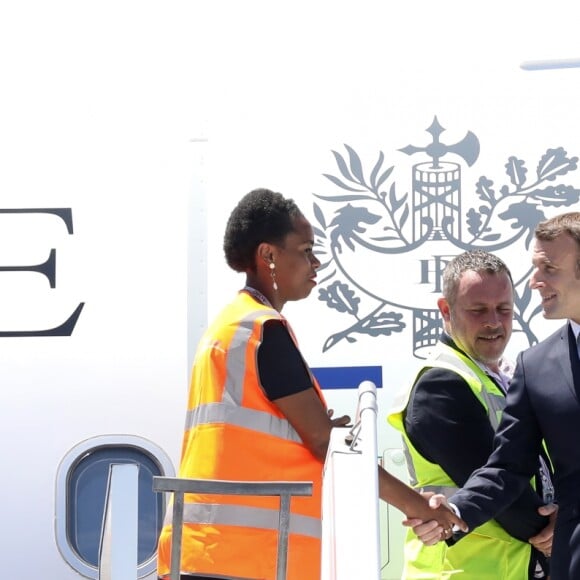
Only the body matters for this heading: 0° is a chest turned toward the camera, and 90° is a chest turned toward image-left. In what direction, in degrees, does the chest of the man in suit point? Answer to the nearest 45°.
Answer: approximately 45°

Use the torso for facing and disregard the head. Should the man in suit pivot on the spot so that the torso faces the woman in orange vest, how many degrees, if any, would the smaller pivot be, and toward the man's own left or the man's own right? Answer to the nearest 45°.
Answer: approximately 45° to the man's own right

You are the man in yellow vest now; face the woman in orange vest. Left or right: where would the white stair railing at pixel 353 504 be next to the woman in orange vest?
left

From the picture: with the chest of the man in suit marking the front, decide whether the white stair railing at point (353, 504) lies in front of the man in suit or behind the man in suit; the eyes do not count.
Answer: in front

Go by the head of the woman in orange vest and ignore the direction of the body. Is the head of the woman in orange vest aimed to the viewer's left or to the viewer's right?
to the viewer's right
